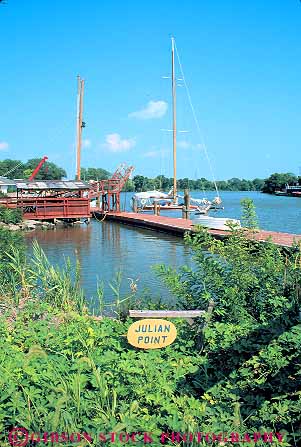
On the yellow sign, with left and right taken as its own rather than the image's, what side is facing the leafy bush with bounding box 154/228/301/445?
left

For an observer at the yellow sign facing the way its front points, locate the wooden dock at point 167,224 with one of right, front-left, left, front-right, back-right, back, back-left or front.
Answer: back

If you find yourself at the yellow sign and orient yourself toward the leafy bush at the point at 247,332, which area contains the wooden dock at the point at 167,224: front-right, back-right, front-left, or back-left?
front-left

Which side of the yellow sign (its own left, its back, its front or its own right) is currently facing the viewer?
front

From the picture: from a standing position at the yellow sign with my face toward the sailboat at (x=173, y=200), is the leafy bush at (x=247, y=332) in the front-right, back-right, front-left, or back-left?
front-right

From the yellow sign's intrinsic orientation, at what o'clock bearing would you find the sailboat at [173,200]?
The sailboat is roughly at 6 o'clock from the yellow sign.
